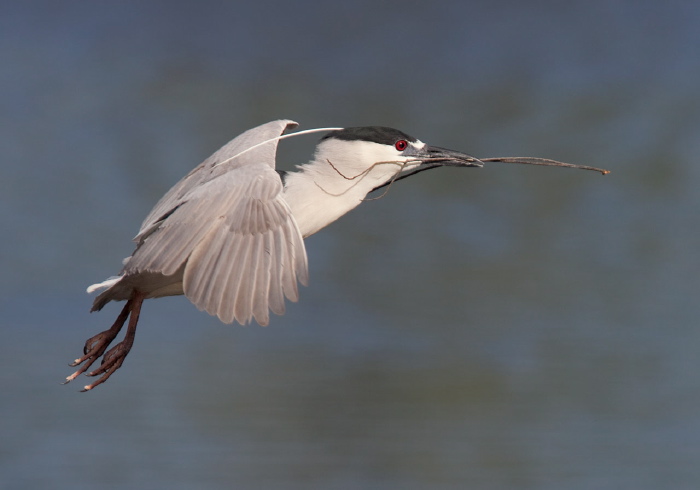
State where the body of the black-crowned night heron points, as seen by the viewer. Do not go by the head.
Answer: to the viewer's right
